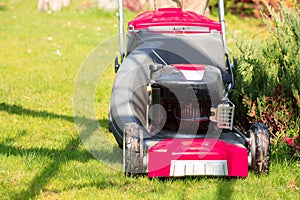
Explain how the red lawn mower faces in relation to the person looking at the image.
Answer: facing the viewer

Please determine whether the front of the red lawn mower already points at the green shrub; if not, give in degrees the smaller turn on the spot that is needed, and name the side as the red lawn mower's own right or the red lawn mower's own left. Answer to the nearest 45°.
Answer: approximately 135° to the red lawn mower's own left
